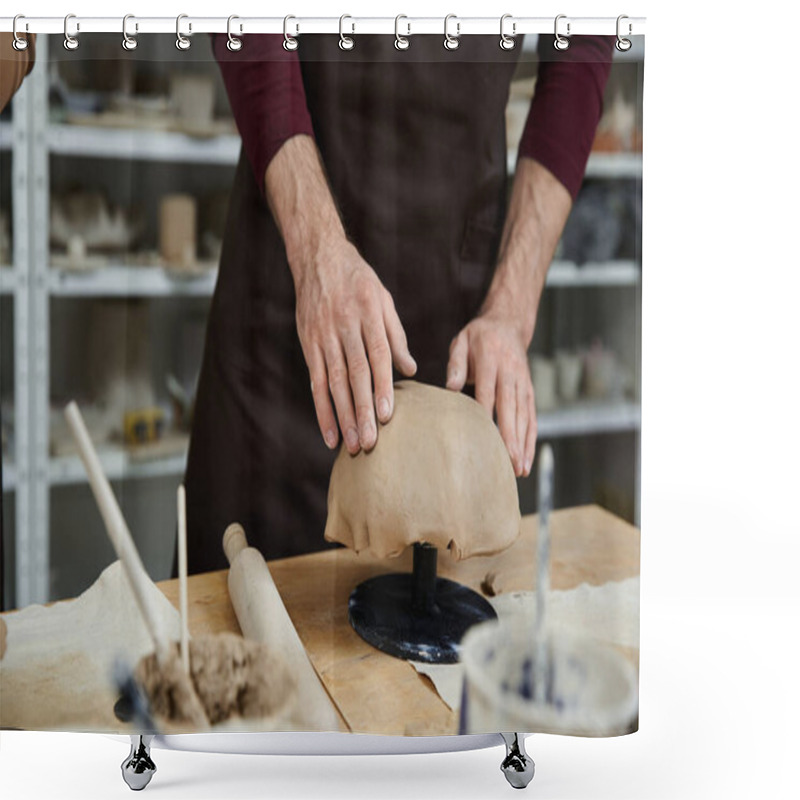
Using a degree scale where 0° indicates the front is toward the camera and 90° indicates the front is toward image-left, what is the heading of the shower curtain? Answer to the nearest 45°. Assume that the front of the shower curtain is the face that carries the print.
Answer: approximately 0°
